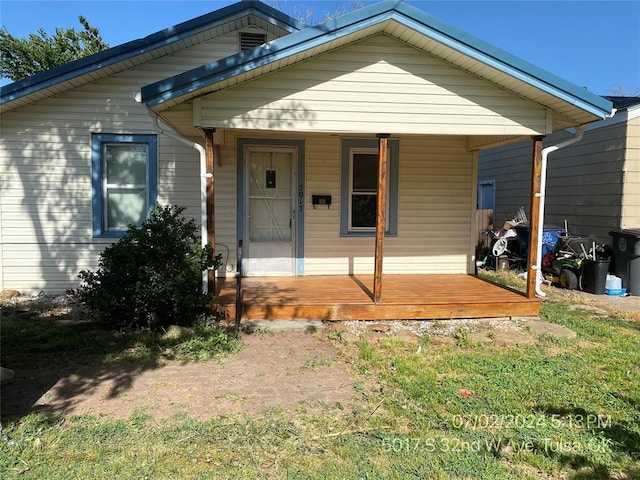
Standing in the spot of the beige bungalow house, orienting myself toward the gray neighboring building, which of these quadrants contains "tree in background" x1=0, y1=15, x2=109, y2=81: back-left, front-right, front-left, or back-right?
back-left

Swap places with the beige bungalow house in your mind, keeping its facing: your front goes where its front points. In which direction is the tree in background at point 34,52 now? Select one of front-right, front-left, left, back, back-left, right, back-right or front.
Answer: back-right

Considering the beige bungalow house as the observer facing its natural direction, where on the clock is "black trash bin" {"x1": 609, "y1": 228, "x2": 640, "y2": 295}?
The black trash bin is roughly at 9 o'clock from the beige bungalow house.

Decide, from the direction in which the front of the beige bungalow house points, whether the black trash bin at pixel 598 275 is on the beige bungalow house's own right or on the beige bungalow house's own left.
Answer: on the beige bungalow house's own left

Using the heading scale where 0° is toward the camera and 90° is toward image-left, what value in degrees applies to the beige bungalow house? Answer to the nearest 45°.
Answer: approximately 0°

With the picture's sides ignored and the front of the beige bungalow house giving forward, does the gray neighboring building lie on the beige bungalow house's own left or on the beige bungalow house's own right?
on the beige bungalow house's own left

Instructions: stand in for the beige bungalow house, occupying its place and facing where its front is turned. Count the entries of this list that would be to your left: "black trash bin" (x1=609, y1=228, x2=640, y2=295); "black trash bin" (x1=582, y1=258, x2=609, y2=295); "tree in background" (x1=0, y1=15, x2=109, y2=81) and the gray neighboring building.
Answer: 3
